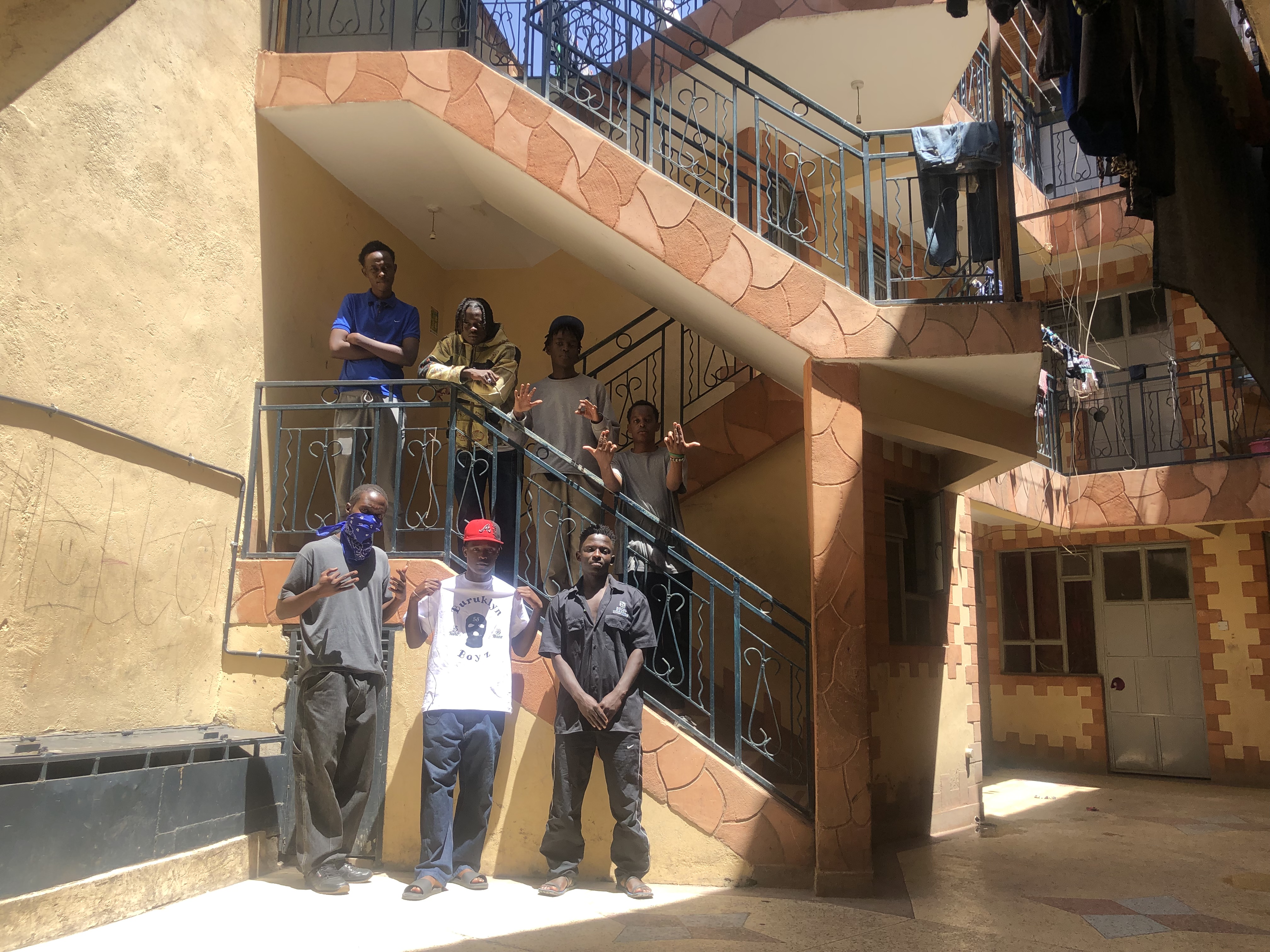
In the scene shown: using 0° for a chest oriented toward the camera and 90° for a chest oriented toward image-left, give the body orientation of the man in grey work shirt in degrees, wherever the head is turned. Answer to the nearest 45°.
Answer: approximately 0°

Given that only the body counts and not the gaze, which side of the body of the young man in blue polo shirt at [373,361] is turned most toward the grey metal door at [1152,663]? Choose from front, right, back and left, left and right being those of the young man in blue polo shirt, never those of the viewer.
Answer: left

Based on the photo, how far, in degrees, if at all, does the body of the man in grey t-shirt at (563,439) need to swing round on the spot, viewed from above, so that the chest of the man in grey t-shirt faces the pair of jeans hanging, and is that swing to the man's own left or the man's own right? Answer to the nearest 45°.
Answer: approximately 90° to the man's own left

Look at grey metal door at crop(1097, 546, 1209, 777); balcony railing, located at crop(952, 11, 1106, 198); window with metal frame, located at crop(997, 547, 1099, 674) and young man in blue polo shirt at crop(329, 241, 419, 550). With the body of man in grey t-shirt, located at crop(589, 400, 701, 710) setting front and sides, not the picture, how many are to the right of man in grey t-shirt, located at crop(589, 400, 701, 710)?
1

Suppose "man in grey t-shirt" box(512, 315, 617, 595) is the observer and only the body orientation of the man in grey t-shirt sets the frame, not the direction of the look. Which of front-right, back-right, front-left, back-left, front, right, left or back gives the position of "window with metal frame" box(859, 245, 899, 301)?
back-left
